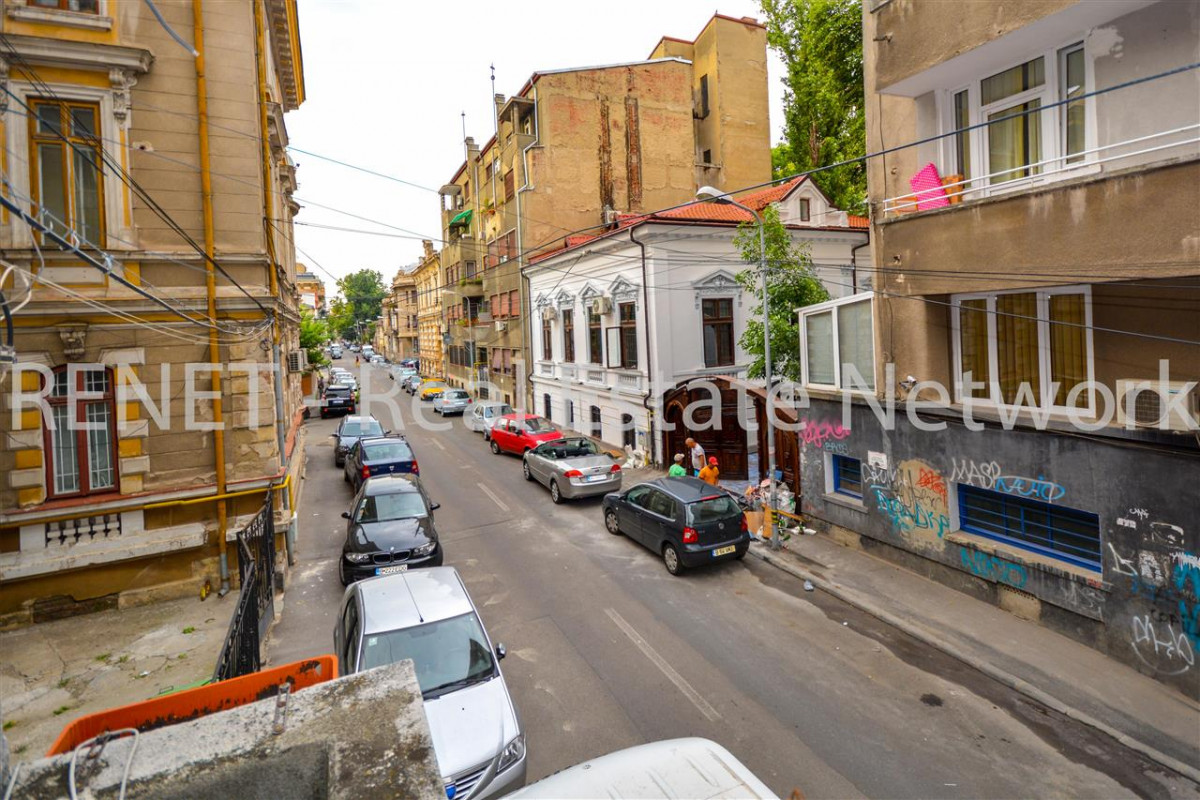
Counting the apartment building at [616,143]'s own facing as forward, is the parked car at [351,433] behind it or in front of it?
in front

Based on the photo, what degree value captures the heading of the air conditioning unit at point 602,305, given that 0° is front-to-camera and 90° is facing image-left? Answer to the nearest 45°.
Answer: approximately 45°

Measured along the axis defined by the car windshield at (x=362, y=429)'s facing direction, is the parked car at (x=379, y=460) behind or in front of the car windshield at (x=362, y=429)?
in front

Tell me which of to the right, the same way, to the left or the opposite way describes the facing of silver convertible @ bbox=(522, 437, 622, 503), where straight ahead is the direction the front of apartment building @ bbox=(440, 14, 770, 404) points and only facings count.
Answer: to the right

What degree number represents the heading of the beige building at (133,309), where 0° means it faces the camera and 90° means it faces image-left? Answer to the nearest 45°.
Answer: approximately 315°
